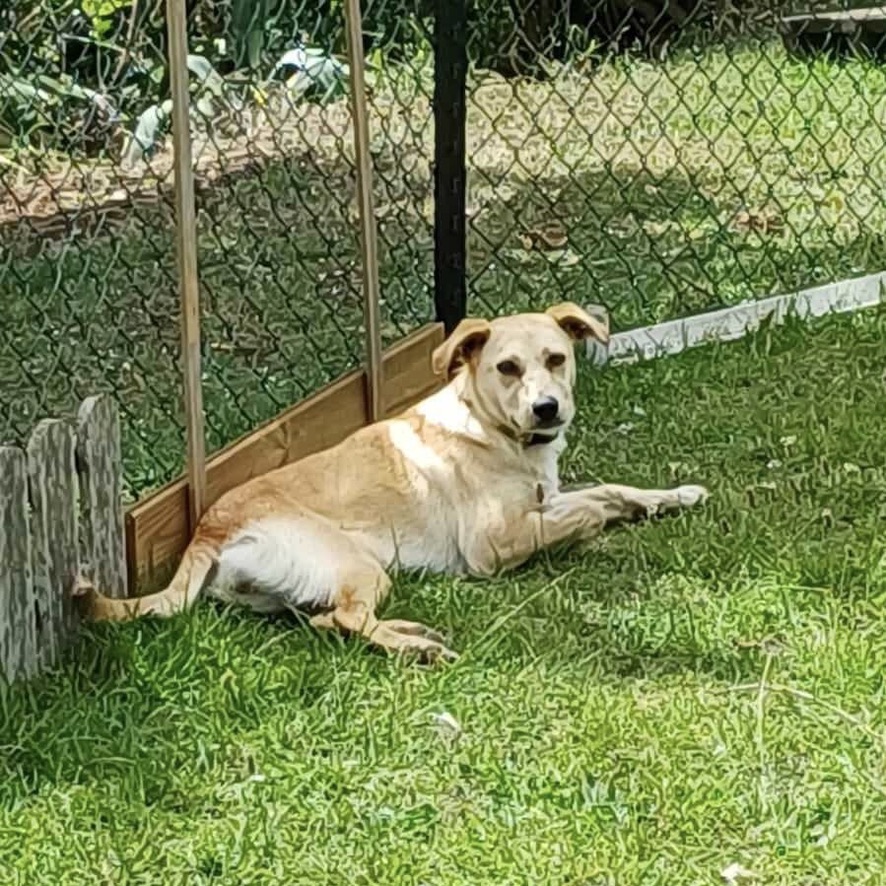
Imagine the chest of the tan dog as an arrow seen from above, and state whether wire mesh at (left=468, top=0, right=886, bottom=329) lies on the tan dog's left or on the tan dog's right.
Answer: on the tan dog's left

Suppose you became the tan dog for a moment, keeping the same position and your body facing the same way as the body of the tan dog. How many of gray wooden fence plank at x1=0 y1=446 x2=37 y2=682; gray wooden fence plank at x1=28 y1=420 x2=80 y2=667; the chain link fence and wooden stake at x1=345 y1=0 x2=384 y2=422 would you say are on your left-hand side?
2

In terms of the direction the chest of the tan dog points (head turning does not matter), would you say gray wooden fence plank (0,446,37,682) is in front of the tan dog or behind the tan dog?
behind

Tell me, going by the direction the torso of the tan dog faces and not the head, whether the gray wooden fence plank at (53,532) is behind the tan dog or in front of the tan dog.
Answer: behind

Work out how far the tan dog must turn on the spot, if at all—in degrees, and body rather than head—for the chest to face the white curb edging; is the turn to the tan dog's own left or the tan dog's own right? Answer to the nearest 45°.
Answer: approximately 45° to the tan dog's own left

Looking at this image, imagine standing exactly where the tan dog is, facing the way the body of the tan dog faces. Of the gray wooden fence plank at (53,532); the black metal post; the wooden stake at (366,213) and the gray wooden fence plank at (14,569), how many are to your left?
2

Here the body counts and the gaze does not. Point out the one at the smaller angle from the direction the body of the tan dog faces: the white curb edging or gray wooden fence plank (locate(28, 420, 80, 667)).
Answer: the white curb edging

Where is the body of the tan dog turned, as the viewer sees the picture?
to the viewer's right

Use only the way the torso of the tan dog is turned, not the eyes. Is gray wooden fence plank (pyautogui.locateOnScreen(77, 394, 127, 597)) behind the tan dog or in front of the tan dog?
behind

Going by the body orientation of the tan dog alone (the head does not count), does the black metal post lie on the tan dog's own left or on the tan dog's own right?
on the tan dog's own left
